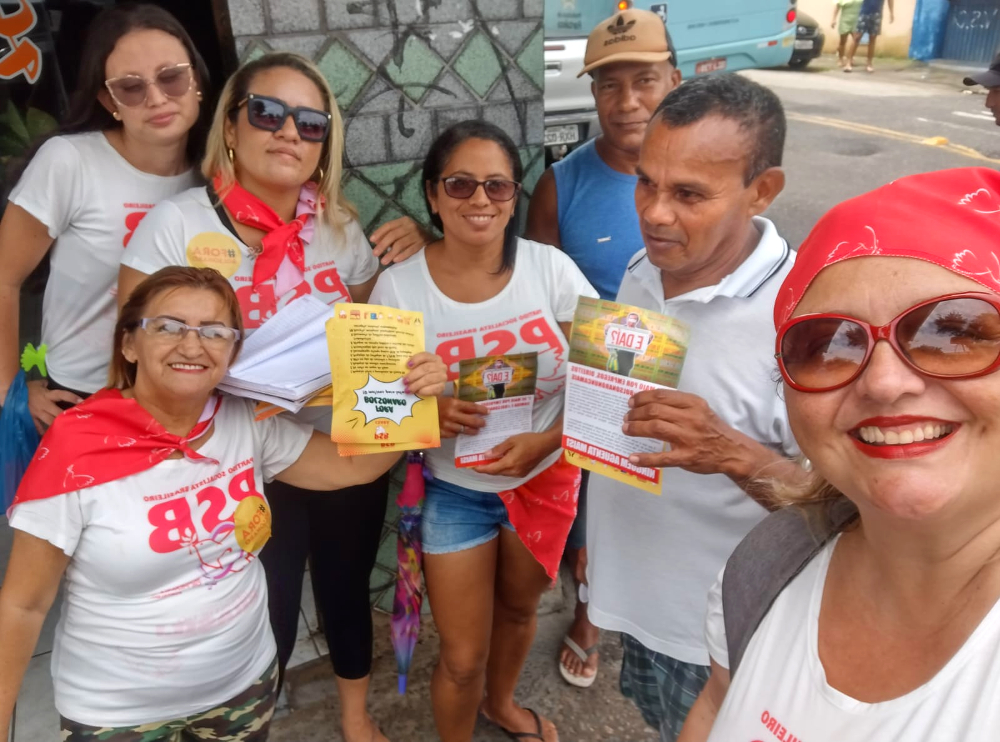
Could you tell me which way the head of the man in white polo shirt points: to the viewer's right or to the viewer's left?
to the viewer's left

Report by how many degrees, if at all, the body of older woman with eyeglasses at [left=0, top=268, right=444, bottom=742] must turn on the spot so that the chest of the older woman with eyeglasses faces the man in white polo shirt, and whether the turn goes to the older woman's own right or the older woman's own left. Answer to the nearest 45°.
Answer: approximately 45° to the older woman's own left

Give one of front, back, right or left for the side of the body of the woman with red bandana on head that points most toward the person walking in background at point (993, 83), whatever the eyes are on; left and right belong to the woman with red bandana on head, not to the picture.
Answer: back

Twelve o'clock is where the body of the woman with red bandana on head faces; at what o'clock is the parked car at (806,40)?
The parked car is roughly at 6 o'clock from the woman with red bandana on head.

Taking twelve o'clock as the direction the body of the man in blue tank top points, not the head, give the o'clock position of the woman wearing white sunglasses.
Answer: The woman wearing white sunglasses is roughly at 2 o'clock from the man in blue tank top.

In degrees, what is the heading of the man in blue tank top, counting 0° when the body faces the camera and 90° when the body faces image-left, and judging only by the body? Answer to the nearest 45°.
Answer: approximately 0°
